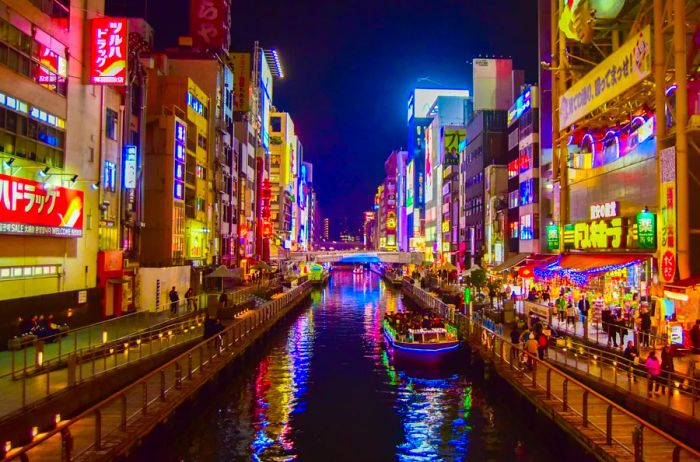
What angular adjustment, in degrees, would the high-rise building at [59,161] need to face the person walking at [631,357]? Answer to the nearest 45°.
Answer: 0° — it already faces them

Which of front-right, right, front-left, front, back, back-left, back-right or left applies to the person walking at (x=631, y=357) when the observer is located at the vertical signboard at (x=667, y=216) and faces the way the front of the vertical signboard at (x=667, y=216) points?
front-left

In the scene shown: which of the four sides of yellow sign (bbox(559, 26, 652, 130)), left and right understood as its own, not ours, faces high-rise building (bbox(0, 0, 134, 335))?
front

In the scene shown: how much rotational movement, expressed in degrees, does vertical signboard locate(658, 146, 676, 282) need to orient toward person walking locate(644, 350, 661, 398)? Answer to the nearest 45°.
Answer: approximately 45° to its left

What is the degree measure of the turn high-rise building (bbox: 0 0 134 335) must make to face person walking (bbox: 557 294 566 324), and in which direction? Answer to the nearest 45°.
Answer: approximately 45° to its left

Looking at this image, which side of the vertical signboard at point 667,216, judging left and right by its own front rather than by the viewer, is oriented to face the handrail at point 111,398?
front

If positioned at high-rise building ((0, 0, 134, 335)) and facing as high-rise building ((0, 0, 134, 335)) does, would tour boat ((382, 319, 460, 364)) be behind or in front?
in front

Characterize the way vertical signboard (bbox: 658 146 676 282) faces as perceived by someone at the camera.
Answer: facing the viewer and to the left of the viewer

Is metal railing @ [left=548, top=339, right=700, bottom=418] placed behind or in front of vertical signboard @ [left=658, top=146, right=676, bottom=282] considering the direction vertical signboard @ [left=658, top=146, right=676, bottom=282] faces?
in front

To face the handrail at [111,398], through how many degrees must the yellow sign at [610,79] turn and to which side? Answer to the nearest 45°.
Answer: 0° — it already faces it

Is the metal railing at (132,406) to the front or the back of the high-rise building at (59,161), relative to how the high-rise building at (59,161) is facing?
to the front

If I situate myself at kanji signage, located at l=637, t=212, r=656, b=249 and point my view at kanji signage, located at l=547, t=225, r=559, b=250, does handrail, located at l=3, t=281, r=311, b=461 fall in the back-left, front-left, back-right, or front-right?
back-left

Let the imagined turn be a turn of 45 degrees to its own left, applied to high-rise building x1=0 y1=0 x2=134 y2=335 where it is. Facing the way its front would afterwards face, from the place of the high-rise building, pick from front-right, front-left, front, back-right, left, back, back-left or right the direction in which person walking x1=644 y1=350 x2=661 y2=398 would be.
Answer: front-right

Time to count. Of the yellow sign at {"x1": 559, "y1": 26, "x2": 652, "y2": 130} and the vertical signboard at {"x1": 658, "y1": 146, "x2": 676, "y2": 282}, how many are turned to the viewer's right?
0

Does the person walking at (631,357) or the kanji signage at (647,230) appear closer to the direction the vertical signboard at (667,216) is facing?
the person walking

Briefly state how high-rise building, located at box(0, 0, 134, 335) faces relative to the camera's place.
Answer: facing the viewer and to the right of the viewer

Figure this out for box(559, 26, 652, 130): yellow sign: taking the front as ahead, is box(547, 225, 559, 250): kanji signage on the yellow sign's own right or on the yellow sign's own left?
on the yellow sign's own right
